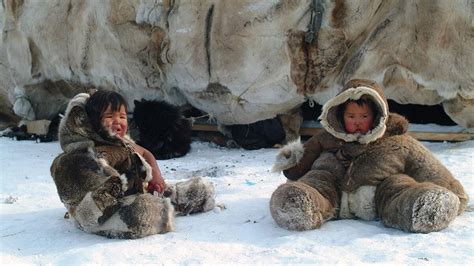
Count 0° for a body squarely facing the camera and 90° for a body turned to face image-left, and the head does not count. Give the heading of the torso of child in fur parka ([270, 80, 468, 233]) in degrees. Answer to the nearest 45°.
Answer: approximately 0°

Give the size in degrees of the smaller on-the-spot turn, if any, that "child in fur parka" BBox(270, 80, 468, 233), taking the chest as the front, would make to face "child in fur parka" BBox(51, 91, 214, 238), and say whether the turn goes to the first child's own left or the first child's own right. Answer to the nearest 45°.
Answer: approximately 90° to the first child's own right

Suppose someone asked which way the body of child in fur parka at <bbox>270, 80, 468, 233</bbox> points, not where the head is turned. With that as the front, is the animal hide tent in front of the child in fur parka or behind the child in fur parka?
behind

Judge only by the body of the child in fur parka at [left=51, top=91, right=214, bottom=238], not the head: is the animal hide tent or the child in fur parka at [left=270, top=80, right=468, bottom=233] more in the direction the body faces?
the child in fur parka

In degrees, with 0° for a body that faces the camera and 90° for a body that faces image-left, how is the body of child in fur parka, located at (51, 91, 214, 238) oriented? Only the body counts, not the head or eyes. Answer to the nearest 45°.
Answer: approximately 315°
